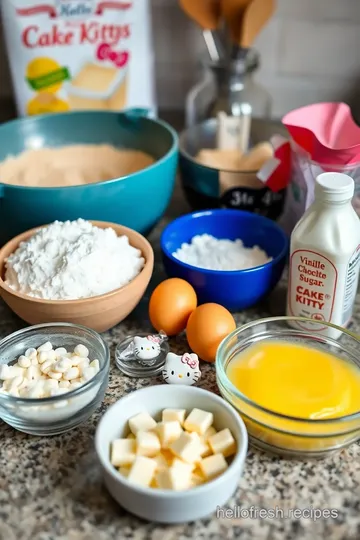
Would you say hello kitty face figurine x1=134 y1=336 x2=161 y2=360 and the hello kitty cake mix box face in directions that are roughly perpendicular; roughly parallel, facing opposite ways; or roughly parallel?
roughly parallel

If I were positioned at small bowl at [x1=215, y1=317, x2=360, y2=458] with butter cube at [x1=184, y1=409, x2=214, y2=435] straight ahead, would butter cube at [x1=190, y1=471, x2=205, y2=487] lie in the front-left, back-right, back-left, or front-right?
front-left

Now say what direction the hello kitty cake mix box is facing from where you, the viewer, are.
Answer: facing the viewer

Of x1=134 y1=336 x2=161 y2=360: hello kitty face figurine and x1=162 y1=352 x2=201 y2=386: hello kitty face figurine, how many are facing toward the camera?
2

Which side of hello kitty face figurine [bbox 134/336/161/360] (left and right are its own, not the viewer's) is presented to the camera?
front

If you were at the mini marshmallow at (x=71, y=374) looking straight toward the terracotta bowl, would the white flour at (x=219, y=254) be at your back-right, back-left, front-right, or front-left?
front-right

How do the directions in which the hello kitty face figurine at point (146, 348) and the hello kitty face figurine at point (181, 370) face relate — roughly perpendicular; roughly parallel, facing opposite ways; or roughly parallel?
roughly parallel

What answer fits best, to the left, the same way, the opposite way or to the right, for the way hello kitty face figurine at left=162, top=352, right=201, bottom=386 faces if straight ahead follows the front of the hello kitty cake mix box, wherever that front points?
the same way

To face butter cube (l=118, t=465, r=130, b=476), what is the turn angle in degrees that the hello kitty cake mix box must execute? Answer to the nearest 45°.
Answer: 0° — it already faces it

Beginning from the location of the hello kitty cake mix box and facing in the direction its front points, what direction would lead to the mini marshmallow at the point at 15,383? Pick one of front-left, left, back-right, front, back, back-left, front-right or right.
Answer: front
